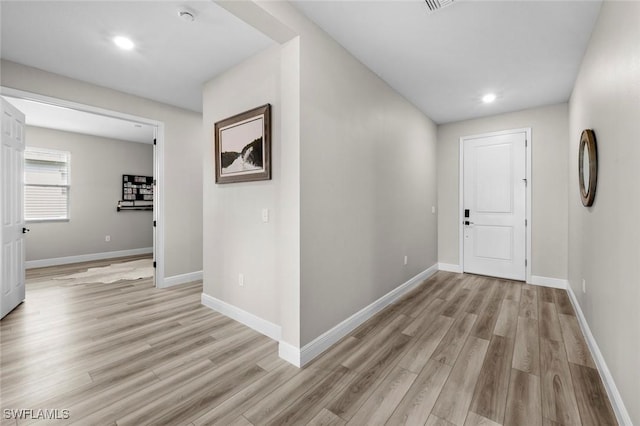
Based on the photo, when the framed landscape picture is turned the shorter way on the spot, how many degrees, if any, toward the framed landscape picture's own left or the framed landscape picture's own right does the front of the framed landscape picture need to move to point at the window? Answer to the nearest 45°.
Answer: approximately 90° to the framed landscape picture's own right

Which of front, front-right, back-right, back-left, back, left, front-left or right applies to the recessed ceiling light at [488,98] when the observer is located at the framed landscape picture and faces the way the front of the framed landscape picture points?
back-left

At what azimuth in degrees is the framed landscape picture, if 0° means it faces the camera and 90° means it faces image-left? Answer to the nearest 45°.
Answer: approximately 45°

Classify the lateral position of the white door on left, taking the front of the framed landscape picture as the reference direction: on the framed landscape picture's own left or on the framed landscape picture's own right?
on the framed landscape picture's own right

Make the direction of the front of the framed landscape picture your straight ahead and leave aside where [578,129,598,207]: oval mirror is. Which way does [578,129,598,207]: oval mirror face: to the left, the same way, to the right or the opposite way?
to the right

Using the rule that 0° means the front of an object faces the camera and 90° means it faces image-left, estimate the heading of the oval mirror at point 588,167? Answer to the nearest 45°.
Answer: approximately 90°
